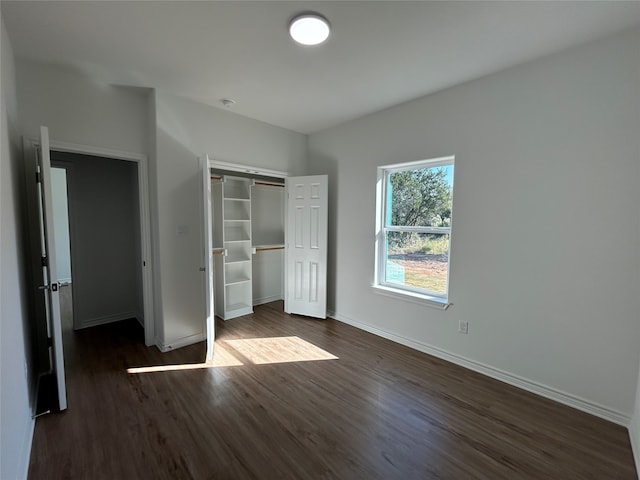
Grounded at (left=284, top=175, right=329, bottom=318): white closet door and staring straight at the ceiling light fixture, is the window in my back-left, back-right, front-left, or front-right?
front-left

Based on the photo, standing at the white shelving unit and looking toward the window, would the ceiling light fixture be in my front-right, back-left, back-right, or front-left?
front-right

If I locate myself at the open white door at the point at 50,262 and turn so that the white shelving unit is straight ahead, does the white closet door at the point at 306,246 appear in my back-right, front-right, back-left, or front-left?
front-right

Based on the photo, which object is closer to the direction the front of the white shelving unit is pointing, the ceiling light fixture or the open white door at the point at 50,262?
the ceiling light fixture

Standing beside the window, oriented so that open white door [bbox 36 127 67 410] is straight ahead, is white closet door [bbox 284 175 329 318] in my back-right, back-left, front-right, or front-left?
front-right

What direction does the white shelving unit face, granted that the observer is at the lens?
facing the viewer and to the right of the viewer

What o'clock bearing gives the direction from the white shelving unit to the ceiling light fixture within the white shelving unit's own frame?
The ceiling light fixture is roughly at 1 o'clock from the white shelving unit.

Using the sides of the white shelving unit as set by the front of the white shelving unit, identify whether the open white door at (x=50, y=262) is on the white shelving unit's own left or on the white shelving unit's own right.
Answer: on the white shelving unit's own right

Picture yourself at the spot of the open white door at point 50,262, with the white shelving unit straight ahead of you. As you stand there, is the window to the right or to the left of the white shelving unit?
right

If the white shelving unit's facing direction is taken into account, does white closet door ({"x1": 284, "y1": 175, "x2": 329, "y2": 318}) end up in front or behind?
in front
